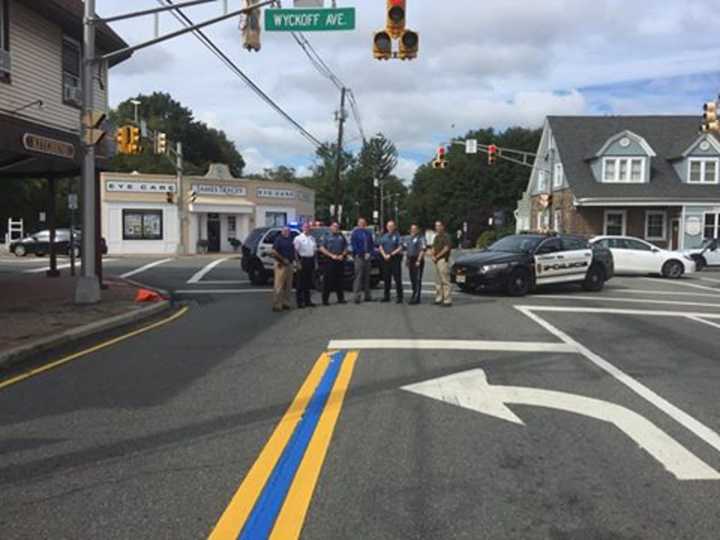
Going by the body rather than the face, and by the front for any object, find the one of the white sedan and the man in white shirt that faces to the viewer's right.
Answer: the white sedan

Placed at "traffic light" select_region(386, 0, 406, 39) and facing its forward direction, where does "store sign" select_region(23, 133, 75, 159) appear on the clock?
The store sign is roughly at 3 o'clock from the traffic light.

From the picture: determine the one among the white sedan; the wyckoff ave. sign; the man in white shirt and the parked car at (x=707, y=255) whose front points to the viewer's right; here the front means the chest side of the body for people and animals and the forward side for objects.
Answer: the white sedan

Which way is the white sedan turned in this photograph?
to the viewer's right

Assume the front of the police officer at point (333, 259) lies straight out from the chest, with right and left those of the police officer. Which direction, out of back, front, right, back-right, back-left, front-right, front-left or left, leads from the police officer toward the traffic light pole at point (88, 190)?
right

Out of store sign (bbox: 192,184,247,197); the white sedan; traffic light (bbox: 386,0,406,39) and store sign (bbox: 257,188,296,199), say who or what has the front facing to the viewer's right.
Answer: the white sedan

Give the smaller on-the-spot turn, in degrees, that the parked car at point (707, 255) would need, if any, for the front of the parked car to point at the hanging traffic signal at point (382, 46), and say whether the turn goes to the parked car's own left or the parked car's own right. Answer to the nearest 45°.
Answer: approximately 90° to the parked car's own left

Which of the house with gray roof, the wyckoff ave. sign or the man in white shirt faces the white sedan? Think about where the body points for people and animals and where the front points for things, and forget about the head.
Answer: the house with gray roof

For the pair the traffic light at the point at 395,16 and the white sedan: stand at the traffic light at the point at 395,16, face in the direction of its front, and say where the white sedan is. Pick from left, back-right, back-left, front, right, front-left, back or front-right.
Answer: back-left

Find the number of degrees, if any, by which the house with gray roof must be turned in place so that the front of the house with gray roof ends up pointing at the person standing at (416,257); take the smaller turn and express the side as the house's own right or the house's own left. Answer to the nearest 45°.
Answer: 0° — it already faces them

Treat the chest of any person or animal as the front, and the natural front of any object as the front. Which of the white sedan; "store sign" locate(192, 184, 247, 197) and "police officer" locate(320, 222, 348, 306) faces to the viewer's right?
the white sedan

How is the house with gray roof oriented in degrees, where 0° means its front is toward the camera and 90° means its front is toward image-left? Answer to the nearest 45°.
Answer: approximately 0°
